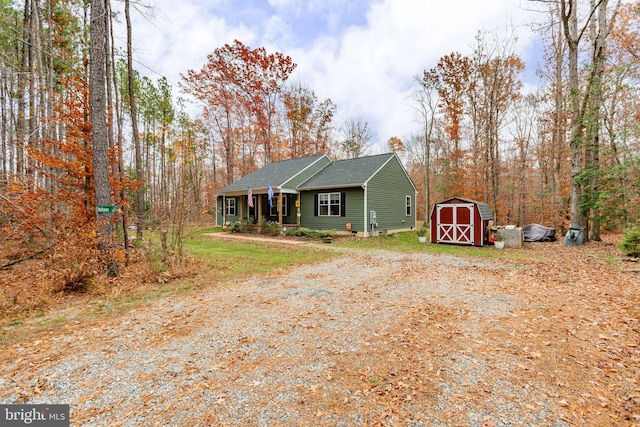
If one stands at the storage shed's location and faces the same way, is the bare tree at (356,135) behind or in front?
behind

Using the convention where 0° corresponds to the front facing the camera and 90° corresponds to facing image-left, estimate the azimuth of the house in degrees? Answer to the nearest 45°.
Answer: approximately 45°

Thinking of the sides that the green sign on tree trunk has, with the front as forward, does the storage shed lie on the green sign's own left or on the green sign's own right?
on the green sign's own left

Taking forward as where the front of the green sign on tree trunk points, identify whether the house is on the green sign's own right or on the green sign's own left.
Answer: on the green sign's own left

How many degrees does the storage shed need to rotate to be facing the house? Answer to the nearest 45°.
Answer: approximately 90° to its right

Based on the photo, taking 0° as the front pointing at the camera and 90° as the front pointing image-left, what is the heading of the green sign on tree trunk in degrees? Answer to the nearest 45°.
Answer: approximately 0°

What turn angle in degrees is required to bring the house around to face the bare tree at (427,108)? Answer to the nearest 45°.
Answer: approximately 180°

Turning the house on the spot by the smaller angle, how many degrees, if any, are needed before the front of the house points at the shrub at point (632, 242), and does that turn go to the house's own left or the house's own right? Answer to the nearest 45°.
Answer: approximately 90° to the house's own left

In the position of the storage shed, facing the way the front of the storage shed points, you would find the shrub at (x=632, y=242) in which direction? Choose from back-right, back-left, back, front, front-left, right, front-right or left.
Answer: front-left

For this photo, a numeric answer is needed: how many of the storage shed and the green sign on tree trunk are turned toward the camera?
2

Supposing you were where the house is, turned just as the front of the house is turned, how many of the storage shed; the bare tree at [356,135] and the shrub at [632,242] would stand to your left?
2
